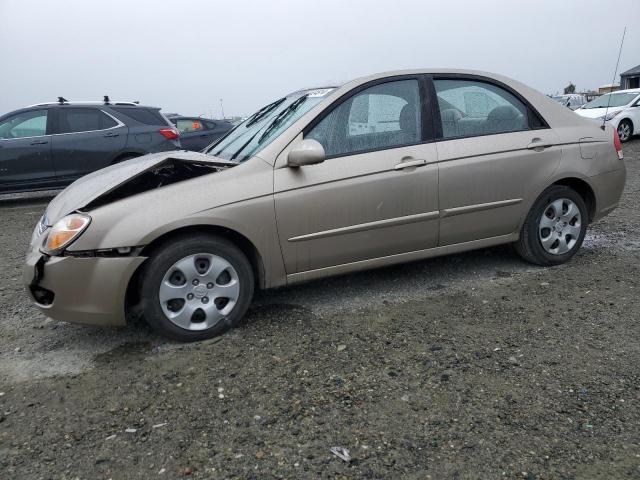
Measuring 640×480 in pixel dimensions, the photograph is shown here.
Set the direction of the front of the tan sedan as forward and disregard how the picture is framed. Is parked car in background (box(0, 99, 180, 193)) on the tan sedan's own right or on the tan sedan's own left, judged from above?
on the tan sedan's own right

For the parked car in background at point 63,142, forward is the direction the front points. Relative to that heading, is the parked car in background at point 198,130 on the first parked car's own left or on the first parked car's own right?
on the first parked car's own right

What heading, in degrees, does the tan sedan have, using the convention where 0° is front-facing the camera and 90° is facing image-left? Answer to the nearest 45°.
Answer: approximately 45°

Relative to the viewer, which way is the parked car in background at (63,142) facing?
to the viewer's left
